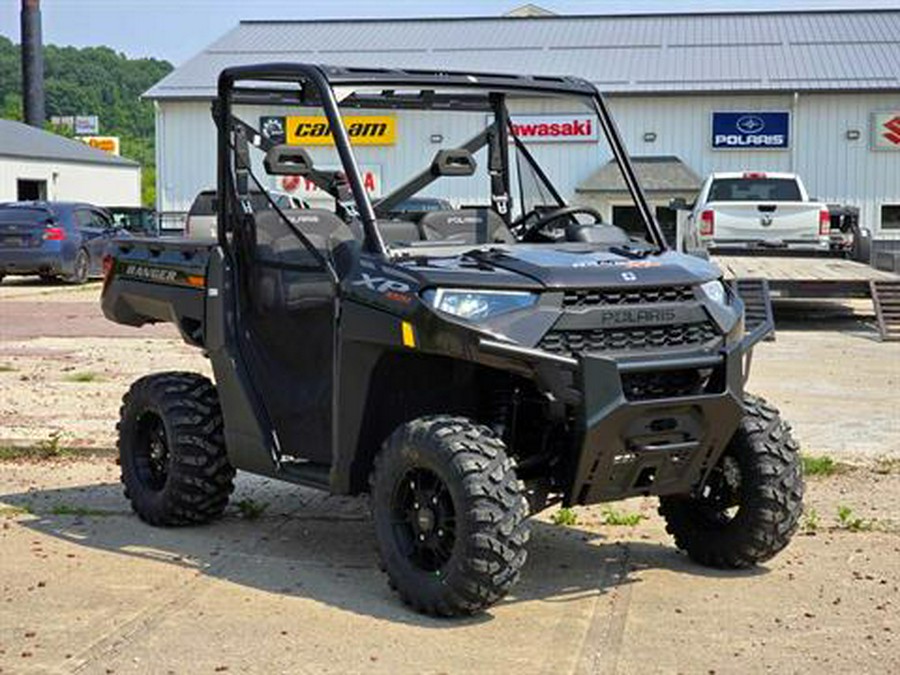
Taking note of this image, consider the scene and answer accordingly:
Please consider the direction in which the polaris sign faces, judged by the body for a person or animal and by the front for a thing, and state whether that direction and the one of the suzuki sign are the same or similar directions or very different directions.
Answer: same or similar directions

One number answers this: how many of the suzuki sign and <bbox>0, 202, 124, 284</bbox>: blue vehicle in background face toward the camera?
1

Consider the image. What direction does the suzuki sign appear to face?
toward the camera

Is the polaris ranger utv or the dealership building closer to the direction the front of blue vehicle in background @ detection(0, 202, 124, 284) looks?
the dealership building

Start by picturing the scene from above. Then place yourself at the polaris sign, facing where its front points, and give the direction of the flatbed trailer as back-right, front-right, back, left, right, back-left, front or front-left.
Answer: front

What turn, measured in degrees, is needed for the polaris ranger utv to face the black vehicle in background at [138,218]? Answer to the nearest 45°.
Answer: approximately 135° to its left

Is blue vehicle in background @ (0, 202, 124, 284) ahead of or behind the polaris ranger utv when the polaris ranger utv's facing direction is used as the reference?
behind

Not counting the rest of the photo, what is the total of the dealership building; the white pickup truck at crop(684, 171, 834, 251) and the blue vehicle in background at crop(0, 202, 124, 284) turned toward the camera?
1

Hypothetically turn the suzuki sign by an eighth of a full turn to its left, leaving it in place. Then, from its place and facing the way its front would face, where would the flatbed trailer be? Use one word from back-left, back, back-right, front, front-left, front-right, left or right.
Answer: front-right

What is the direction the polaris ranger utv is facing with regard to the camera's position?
facing the viewer and to the right of the viewer

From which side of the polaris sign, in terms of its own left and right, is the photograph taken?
front

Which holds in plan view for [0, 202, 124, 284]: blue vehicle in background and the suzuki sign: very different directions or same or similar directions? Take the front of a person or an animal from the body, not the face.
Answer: very different directions

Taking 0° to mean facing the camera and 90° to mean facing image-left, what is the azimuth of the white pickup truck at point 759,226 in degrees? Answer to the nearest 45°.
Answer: approximately 180°

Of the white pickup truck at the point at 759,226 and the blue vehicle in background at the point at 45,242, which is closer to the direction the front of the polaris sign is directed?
the white pickup truck

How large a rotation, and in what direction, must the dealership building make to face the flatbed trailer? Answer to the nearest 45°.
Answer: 0° — it already faces it

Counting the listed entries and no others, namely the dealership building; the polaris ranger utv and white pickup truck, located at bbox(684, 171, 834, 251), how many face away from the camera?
1

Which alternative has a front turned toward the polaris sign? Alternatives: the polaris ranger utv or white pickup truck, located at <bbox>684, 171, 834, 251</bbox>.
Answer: the white pickup truck

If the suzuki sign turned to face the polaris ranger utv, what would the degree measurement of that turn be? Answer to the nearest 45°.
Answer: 0° — it already faces it

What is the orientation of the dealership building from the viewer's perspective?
toward the camera

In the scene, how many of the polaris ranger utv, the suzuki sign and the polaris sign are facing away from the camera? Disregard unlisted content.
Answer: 0

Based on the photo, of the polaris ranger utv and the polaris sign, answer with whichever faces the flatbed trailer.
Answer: the polaris sign

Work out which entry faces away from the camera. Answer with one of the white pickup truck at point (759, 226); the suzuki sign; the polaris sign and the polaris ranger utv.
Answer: the white pickup truck
